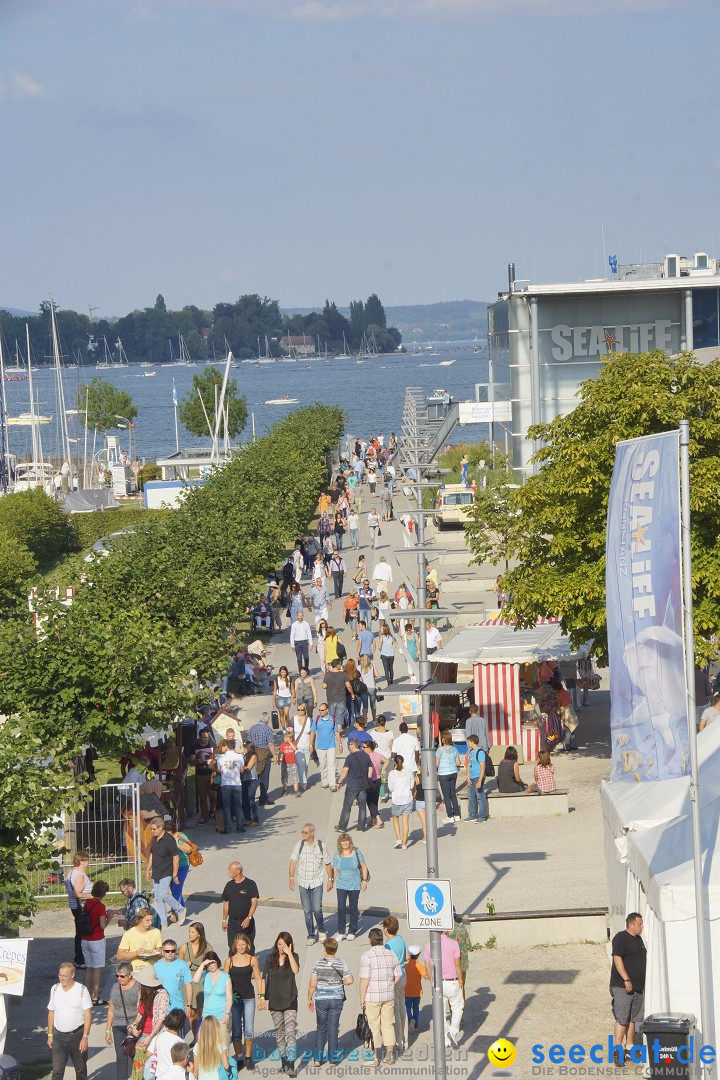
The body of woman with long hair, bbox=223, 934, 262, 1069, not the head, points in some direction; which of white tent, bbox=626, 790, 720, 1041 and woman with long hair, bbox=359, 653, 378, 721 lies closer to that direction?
the white tent

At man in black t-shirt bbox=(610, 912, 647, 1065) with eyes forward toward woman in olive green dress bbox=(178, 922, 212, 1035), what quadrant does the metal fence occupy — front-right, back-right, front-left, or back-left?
front-right

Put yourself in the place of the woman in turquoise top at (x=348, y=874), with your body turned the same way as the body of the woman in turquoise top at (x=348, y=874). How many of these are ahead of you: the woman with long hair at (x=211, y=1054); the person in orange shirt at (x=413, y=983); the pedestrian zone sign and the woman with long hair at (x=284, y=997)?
4

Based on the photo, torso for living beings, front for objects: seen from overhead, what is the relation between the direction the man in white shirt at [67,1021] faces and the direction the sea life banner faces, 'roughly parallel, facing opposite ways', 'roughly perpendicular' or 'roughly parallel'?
roughly parallel

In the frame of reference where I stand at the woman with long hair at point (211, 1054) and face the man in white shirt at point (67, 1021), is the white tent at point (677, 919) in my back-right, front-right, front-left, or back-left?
back-right

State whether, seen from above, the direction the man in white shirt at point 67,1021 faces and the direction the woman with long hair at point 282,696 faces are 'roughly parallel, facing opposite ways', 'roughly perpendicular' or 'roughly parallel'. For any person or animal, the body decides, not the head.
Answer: roughly parallel

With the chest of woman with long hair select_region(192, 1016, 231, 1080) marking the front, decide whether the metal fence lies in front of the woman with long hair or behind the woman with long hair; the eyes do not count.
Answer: in front

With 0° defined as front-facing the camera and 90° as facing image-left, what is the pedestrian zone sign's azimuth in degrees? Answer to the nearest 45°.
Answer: approximately 0°

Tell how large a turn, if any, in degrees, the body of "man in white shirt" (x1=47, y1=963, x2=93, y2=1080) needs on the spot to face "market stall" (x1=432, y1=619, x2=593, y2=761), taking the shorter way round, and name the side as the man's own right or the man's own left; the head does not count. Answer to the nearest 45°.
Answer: approximately 135° to the man's own left

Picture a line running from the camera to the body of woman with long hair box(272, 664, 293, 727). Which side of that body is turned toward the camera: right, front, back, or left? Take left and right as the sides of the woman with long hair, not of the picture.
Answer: front

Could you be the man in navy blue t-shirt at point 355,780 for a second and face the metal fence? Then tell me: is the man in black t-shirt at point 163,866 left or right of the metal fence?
left

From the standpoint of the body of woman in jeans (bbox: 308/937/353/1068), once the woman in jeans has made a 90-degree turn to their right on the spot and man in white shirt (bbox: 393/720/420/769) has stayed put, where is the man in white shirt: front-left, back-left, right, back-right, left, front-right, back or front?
left

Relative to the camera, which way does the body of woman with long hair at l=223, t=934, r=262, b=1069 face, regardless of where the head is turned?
toward the camera

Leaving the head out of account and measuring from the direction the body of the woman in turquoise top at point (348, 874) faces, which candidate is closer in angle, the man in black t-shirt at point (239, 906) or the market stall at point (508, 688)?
the man in black t-shirt

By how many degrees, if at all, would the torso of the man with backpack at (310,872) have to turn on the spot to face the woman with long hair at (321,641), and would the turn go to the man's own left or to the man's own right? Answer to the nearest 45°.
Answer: approximately 180°
